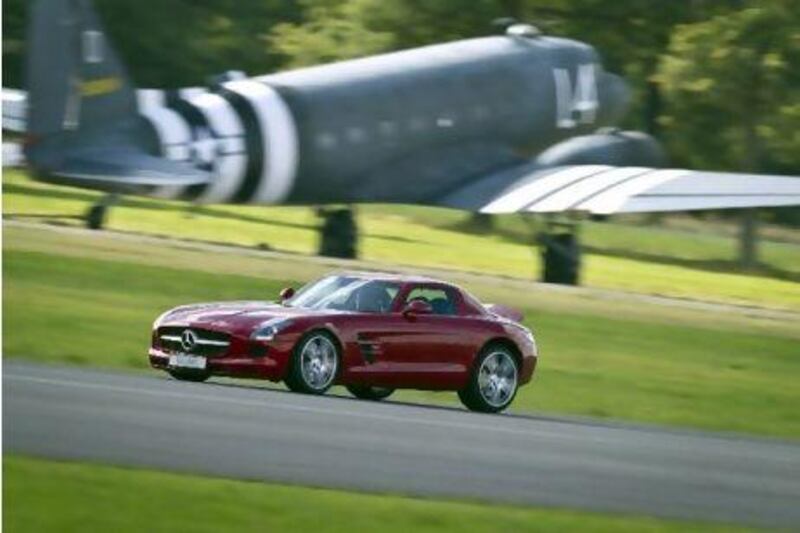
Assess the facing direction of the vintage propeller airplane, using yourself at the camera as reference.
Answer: facing away from the viewer and to the right of the viewer

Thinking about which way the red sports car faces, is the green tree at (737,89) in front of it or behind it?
behind

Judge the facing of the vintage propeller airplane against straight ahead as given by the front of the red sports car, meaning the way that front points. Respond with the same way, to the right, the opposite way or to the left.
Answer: the opposite way
